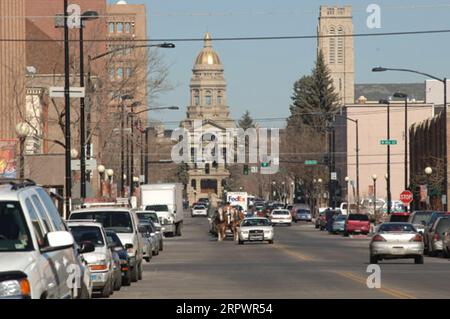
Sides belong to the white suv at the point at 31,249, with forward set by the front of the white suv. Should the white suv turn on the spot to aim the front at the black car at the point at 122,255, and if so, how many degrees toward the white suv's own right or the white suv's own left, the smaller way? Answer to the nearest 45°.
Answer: approximately 135° to the white suv's own right

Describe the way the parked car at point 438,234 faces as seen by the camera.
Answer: facing away from the viewer and to the right of the viewer

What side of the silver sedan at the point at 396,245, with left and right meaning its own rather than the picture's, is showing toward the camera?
back

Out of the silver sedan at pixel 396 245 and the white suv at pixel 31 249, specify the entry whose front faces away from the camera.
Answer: the silver sedan

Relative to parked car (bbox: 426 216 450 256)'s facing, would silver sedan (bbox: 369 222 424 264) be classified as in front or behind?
behind

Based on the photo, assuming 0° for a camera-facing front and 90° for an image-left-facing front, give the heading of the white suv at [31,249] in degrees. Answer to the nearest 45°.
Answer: approximately 45°

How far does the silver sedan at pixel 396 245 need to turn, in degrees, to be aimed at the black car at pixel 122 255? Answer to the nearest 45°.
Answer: approximately 135° to its left
